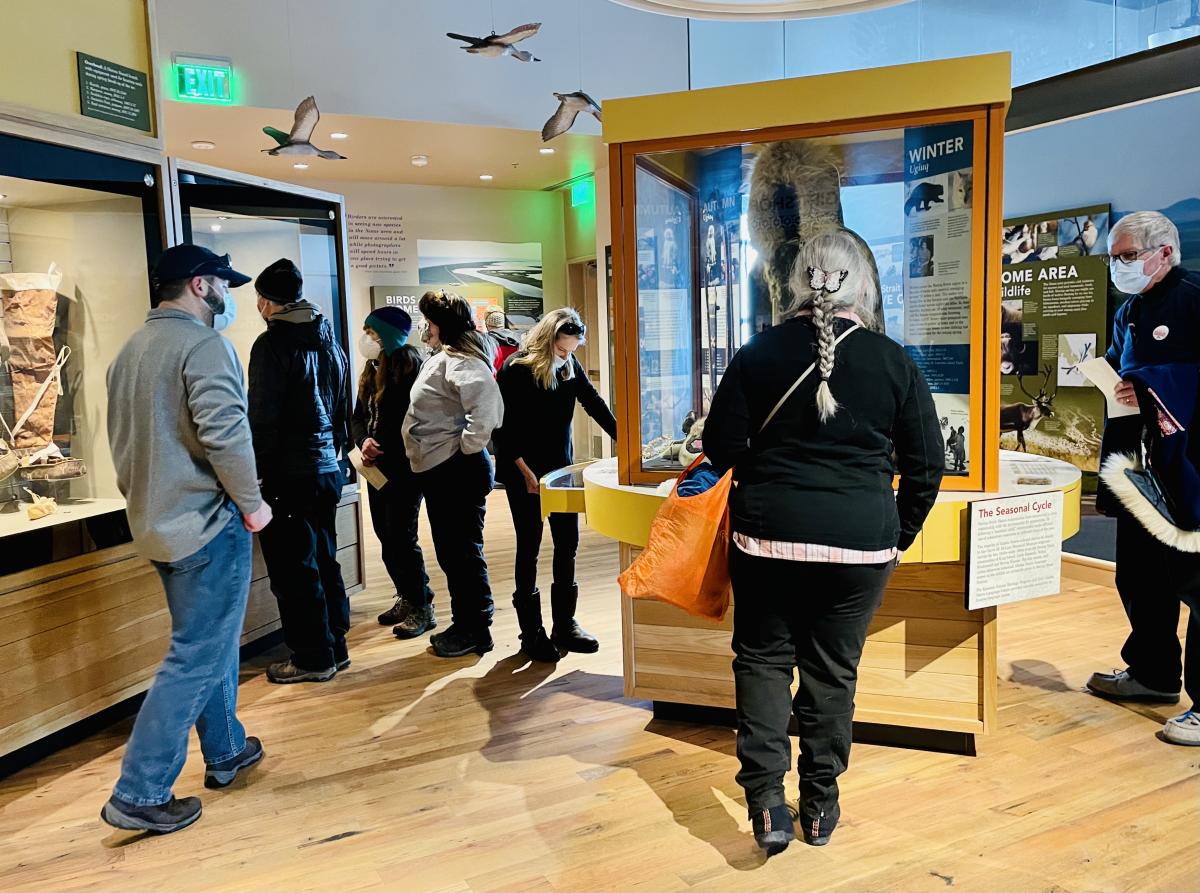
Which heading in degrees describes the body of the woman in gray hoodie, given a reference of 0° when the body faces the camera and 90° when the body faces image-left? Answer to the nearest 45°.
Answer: approximately 90°

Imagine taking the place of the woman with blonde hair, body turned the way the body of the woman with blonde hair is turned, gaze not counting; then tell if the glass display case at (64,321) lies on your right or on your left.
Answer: on your right

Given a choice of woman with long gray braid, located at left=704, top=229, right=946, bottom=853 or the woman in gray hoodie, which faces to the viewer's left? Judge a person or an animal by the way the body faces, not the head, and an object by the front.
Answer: the woman in gray hoodie

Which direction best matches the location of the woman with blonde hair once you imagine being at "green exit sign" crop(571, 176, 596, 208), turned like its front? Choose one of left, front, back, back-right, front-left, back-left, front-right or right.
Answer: front-left

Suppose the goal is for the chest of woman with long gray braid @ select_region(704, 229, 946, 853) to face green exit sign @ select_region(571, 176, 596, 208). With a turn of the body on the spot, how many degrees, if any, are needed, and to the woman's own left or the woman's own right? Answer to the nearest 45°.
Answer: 0° — they already face it

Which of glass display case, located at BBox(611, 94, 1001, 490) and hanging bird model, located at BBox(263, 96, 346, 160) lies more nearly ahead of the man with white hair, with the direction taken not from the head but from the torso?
the glass display case

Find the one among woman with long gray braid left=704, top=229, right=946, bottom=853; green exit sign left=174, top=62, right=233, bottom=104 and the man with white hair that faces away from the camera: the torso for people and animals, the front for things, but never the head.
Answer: the woman with long gray braid

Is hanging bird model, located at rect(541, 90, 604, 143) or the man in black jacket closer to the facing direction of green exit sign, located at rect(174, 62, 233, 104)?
the man in black jacket

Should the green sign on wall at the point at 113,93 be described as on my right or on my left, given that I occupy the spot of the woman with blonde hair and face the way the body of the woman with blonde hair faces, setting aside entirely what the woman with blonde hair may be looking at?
on my right

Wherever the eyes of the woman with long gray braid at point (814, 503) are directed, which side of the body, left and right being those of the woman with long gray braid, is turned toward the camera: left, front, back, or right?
back

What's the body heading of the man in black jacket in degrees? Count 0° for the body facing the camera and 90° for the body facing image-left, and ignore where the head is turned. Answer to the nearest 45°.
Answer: approximately 135°

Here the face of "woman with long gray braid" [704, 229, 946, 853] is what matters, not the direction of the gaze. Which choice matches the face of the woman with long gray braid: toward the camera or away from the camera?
away from the camera

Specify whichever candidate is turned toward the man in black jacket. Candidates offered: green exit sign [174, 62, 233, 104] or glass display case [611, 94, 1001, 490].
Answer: the green exit sign
